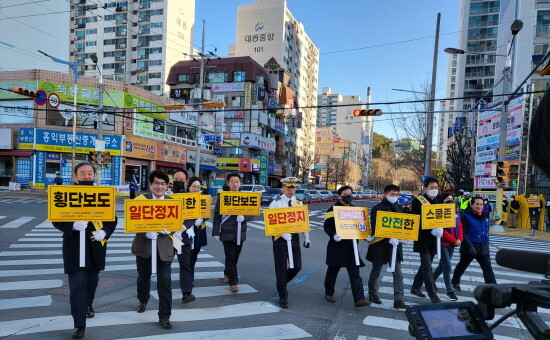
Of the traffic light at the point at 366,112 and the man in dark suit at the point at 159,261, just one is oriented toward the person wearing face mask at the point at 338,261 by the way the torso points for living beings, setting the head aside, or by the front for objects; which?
the traffic light

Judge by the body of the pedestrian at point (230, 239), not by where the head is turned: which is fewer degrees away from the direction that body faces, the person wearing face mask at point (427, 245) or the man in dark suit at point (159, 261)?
the man in dark suit

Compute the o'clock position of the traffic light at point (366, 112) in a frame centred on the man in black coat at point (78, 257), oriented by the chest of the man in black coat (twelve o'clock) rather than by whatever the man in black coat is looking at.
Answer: The traffic light is roughly at 8 o'clock from the man in black coat.

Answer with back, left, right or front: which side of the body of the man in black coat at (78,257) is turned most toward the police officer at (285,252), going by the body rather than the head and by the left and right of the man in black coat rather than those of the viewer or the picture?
left

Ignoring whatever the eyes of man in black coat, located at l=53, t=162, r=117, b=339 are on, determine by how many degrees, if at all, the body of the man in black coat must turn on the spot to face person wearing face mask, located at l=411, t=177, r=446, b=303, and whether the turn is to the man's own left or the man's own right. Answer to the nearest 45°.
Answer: approximately 90° to the man's own left

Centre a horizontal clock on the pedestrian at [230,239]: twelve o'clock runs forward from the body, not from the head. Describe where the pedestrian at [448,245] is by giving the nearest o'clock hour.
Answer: the pedestrian at [448,245] is roughly at 9 o'clock from the pedestrian at [230,239].

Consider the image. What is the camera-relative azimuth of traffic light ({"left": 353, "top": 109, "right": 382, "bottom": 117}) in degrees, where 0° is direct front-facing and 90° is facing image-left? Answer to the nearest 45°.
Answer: approximately 0°

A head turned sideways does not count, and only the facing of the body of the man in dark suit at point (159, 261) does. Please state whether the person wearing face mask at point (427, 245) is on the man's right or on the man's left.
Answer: on the man's left
